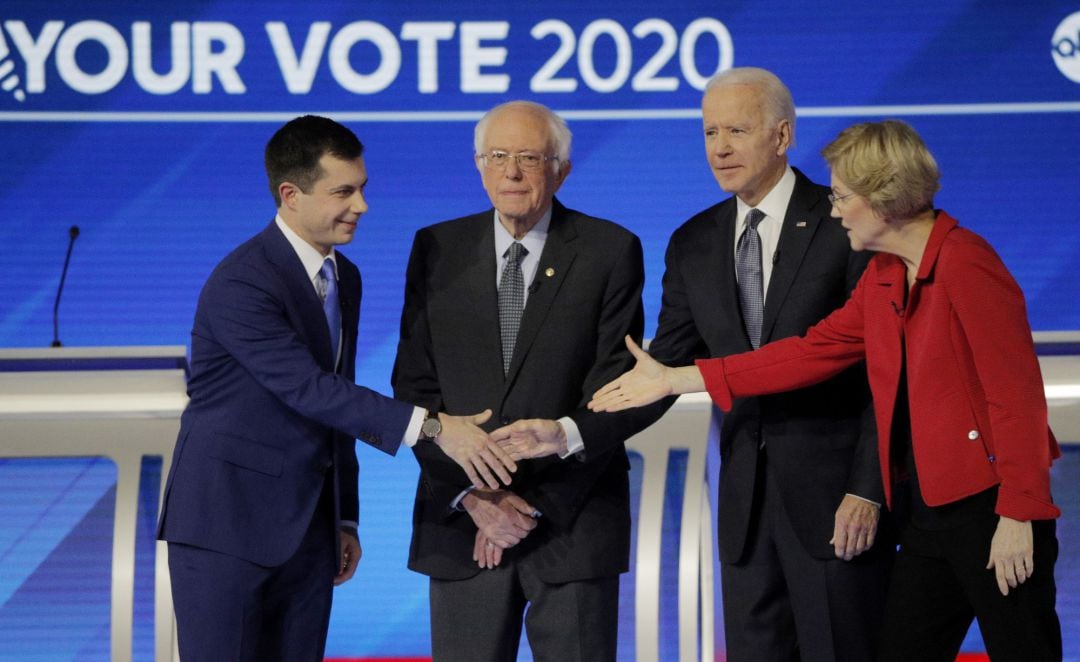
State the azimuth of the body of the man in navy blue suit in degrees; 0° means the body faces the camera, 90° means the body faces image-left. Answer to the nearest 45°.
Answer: approximately 315°

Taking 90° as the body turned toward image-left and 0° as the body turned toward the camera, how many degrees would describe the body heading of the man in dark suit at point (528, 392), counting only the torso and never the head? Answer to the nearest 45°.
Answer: approximately 0°

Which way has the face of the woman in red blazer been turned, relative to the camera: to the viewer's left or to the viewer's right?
to the viewer's left

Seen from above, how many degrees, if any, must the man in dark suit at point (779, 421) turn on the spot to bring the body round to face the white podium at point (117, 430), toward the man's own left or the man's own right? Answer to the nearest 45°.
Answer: approximately 45° to the man's own right

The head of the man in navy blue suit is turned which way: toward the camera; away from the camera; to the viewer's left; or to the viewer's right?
to the viewer's right

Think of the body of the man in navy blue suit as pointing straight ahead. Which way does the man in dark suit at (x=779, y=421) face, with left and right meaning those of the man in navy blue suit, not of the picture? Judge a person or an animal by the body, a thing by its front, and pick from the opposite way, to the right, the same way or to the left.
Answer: to the right

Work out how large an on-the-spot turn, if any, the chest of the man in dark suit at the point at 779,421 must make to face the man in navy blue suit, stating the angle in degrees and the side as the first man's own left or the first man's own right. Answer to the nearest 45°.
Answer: approximately 45° to the first man's own right
